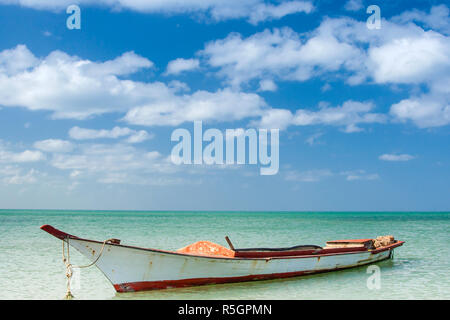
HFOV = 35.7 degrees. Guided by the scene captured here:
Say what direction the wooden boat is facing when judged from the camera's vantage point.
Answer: facing the viewer and to the left of the viewer
